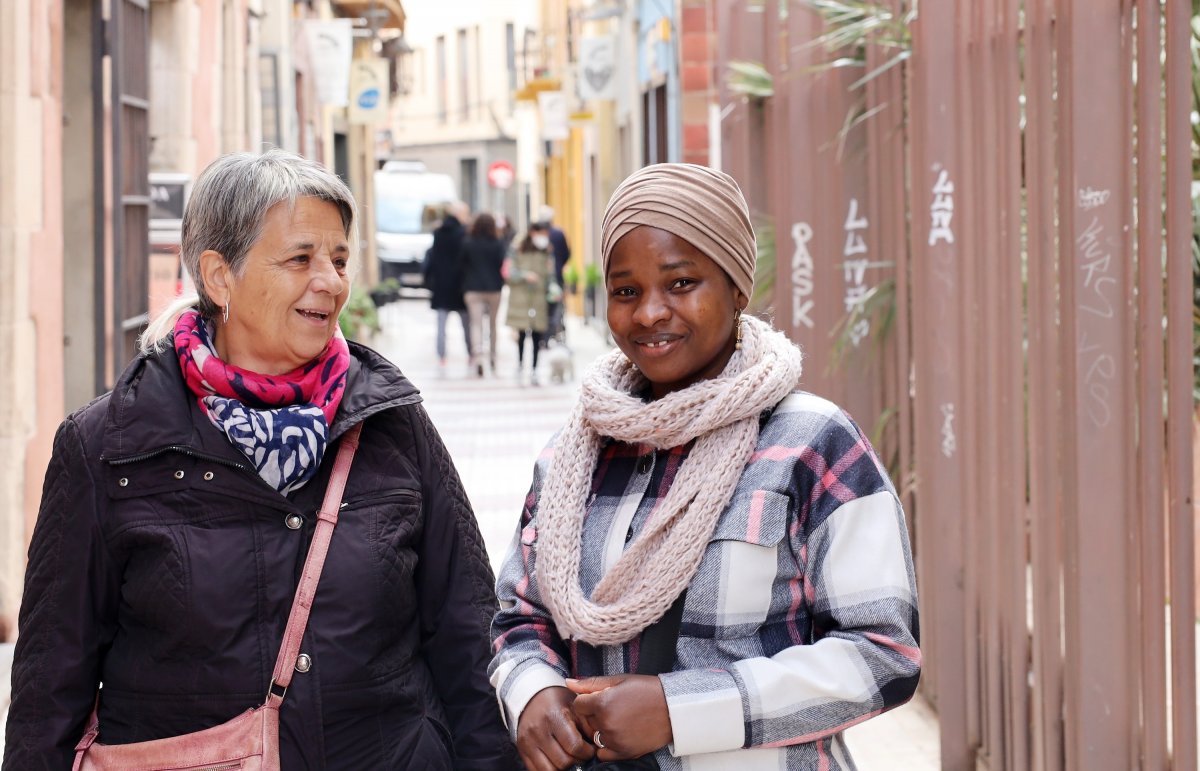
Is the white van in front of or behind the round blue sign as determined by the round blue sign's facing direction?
behind

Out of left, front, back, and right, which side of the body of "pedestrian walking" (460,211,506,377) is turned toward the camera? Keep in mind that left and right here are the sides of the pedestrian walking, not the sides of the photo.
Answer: back

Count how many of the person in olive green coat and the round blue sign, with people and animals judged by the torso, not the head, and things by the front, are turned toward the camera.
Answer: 2

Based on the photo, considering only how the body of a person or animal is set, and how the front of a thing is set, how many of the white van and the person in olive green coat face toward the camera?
2

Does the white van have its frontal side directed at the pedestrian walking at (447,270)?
yes

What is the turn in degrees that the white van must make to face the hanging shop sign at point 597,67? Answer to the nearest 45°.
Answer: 0° — it already faces it

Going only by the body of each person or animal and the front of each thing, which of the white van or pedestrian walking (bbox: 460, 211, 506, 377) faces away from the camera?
the pedestrian walking
